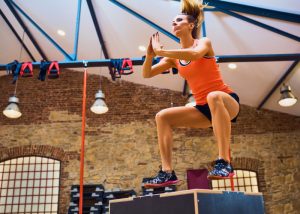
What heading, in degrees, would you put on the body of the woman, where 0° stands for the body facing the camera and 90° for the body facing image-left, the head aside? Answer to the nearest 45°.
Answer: approximately 45°

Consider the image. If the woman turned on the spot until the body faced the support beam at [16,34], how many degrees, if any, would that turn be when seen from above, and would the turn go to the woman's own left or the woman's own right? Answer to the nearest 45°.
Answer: approximately 90° to the woman's own right

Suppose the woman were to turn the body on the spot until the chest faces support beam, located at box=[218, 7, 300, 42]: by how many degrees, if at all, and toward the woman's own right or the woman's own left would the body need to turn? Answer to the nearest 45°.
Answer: approximately 135° to the woman's own right

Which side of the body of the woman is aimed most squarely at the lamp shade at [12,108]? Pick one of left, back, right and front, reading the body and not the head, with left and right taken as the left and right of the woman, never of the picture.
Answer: right

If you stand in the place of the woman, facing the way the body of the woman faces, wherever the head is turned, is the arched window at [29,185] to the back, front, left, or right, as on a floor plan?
right

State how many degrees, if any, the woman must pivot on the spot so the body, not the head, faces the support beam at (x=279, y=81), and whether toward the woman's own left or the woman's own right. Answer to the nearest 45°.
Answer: approximately 135° to the woman's own right

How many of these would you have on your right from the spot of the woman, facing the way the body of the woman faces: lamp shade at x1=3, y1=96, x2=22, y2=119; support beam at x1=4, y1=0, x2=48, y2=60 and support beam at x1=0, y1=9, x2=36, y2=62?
3
